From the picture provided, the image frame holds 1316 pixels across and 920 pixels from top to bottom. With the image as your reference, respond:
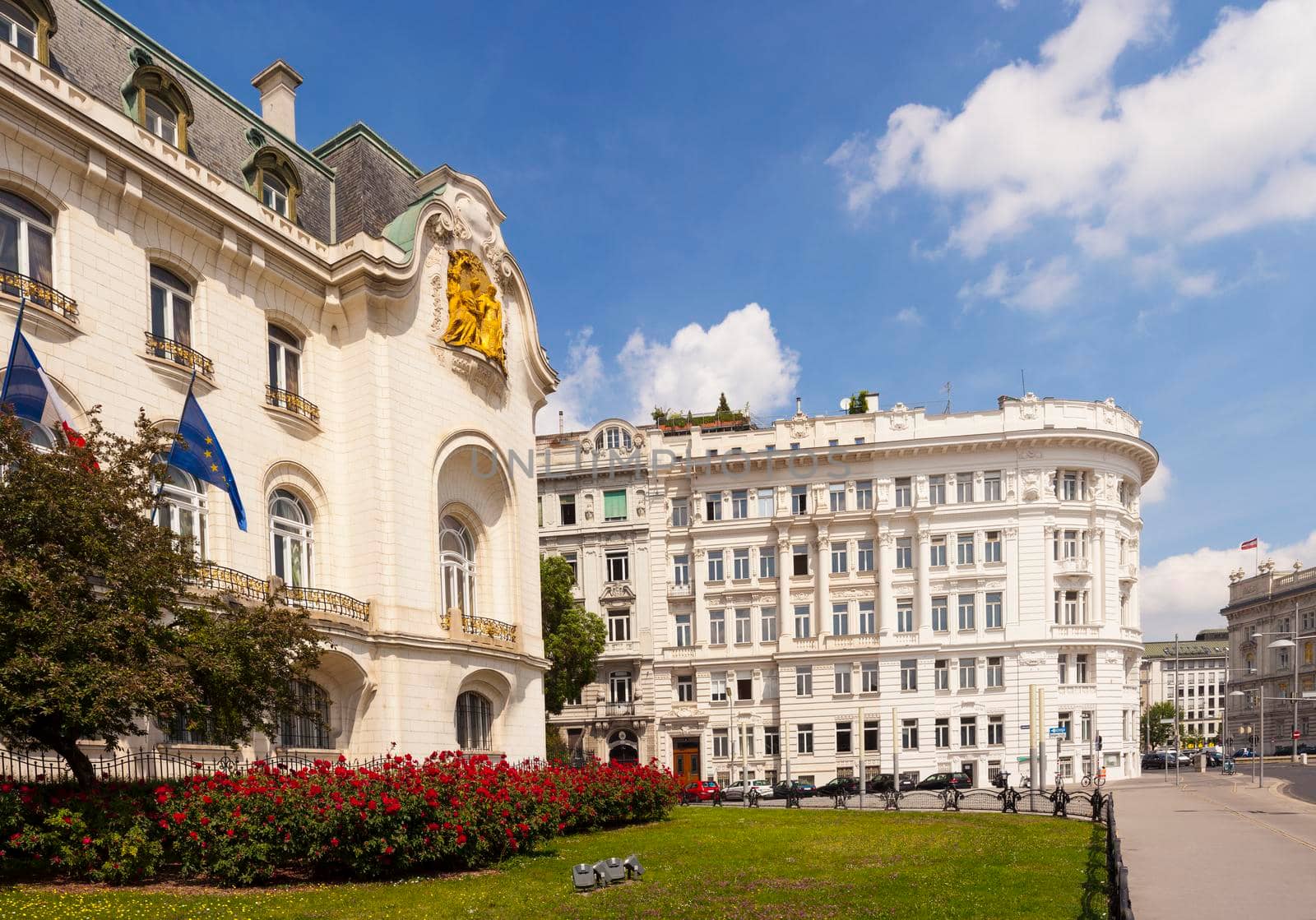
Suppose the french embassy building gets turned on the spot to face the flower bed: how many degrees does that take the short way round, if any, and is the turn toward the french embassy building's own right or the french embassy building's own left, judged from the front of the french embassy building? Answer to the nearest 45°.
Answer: approximately 45° to the french embassy building's own right

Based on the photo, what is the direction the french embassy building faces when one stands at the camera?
facing the viewer and to the right of the viewer

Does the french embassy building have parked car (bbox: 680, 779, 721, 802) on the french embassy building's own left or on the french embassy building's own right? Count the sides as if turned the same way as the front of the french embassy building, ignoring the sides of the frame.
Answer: on the french embassy building's own left

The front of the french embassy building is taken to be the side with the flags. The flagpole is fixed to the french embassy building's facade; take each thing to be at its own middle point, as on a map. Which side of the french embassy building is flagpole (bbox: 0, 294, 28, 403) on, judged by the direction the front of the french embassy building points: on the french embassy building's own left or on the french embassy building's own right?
on the french embassy building's own right
